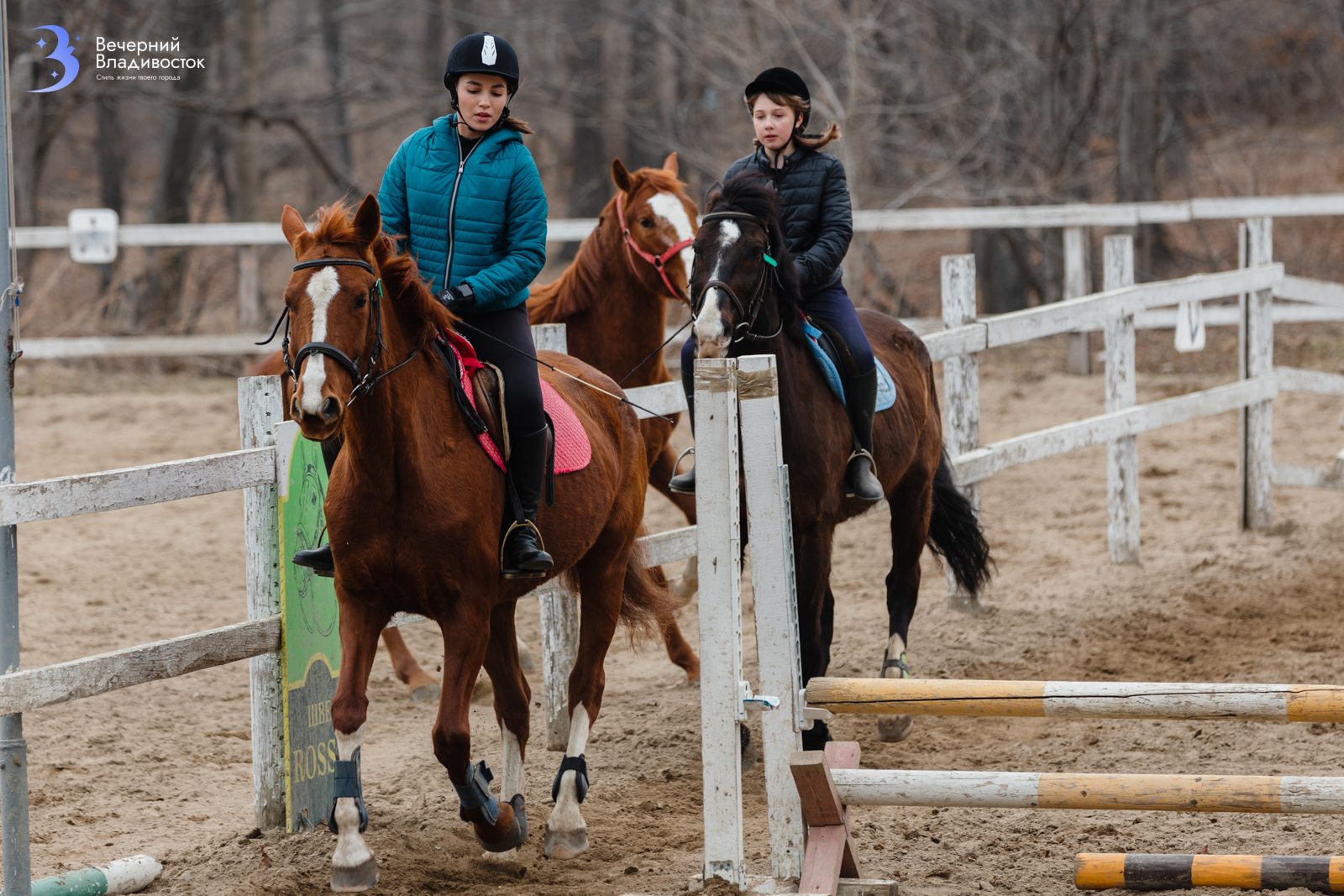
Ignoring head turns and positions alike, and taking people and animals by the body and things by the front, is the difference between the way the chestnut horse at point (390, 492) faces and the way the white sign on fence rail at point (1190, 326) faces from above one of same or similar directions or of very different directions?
same or similar directions

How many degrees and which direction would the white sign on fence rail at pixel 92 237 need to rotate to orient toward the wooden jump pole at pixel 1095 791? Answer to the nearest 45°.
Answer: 0° — it already faces it

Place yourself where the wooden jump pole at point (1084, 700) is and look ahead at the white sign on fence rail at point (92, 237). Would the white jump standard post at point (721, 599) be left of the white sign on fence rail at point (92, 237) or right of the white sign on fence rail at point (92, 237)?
left

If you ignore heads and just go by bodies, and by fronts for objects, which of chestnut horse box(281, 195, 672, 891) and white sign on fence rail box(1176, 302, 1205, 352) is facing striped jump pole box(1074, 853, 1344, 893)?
the white sign on fence rail

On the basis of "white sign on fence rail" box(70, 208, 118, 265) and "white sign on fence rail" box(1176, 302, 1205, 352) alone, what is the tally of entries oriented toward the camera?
2

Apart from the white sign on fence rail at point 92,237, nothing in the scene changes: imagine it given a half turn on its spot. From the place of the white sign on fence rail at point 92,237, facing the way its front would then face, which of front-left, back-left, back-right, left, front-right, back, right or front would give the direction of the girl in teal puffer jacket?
back

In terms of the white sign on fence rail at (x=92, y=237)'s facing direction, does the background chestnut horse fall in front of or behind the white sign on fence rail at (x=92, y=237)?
in front

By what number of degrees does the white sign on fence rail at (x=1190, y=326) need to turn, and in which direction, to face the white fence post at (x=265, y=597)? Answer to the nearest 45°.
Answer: approximately 45° to its right

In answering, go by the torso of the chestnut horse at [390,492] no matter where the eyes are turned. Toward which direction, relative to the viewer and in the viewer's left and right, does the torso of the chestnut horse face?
facing the viewer and to the left of the viewer

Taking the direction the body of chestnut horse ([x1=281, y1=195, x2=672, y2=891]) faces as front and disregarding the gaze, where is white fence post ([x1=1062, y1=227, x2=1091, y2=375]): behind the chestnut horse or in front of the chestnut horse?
behind

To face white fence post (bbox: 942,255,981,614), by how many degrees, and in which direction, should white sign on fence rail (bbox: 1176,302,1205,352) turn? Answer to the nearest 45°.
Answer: approximately 45° to its right

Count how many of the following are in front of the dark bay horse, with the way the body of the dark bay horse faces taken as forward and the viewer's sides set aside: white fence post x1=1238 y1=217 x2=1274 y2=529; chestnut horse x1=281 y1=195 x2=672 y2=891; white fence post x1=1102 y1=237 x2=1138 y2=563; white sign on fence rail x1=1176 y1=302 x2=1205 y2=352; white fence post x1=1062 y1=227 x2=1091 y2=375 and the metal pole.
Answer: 2

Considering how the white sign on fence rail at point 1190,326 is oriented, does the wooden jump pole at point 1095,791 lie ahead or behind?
ahead

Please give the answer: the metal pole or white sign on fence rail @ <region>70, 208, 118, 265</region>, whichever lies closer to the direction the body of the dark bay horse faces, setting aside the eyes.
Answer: the metal pole

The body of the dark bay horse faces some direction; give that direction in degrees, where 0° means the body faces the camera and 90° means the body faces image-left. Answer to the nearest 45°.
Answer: approximately 45°

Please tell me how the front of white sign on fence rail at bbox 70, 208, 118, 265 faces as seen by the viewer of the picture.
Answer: facing the viewer

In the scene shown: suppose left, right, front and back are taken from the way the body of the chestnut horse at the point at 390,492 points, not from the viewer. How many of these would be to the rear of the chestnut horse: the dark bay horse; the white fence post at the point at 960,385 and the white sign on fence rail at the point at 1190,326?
3

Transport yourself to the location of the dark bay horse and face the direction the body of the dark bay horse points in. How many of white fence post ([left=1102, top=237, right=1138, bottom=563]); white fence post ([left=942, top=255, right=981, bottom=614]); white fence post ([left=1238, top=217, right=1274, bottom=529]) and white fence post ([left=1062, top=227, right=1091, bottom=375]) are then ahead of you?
0
